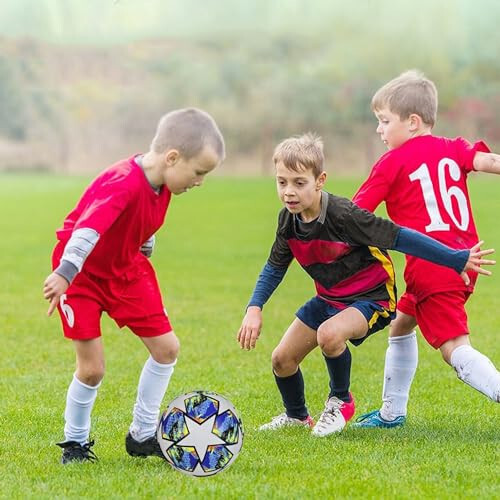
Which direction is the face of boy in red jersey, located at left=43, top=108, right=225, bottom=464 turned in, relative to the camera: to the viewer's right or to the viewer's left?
to the viewer's right

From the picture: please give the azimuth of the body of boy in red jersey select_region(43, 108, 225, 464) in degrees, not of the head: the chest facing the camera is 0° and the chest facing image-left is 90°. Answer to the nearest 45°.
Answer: approximately 315°

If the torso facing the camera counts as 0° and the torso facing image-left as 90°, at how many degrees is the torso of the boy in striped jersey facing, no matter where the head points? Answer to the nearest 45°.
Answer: approximately 45°

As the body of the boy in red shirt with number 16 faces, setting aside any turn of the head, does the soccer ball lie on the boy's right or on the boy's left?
on the boy's left

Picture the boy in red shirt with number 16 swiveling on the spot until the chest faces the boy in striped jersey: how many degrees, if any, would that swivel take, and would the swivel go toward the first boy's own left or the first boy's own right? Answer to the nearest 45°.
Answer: approximately 90° to the first boy's own left

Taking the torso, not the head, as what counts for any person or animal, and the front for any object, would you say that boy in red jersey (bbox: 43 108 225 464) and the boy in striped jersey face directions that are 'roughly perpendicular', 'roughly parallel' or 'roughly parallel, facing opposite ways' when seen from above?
roughly perpendicular

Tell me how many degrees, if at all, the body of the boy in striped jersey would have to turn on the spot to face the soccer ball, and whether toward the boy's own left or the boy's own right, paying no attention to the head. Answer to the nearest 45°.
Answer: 0° — they already face it

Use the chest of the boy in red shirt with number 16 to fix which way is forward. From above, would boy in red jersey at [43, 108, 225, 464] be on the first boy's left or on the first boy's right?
on the first boy's left

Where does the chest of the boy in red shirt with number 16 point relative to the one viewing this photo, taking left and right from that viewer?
facing away from the viewer and to the left of the viewer
